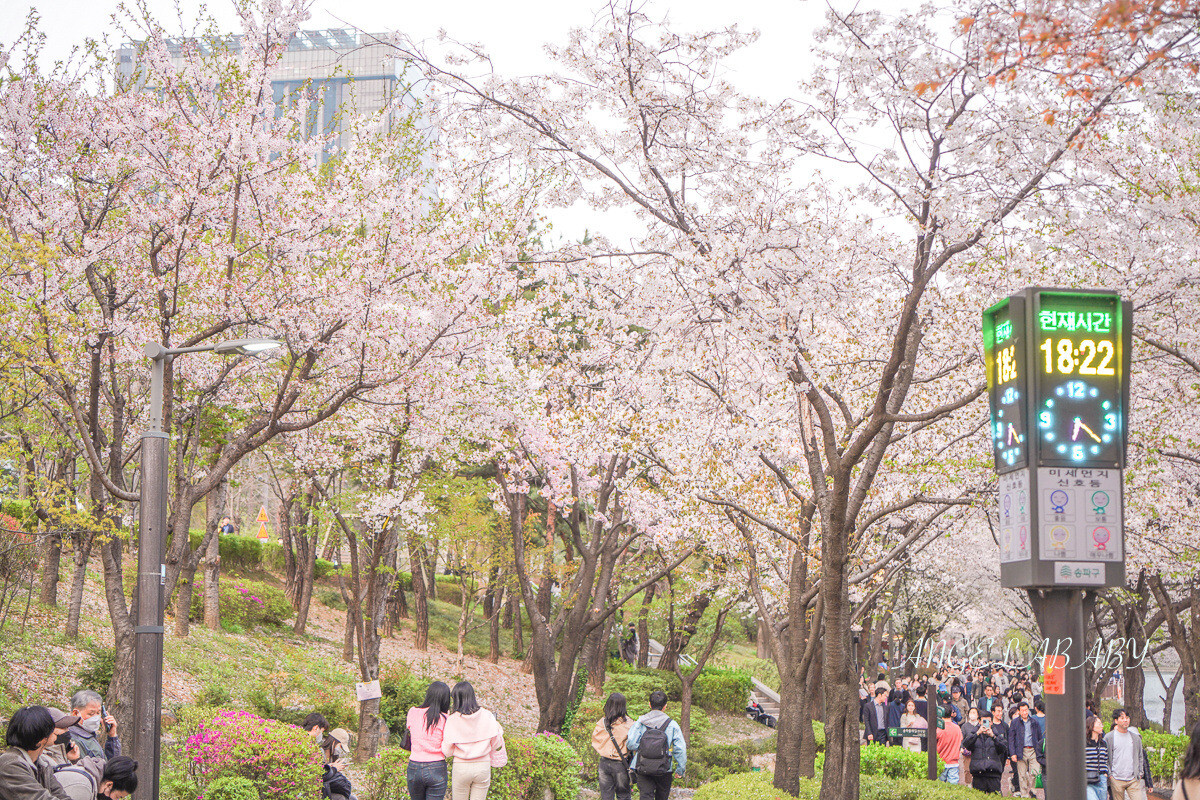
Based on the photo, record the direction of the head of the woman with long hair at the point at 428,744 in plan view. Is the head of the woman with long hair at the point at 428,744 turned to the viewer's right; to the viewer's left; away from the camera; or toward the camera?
away from the camera

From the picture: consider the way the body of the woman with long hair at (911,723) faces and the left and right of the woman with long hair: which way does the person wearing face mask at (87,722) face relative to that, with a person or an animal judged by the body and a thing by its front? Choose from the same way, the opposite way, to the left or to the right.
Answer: to the left

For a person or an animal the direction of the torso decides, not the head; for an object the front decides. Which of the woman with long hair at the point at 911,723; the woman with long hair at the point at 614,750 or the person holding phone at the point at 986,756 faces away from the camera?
the woman with long hair at the point at 614,750

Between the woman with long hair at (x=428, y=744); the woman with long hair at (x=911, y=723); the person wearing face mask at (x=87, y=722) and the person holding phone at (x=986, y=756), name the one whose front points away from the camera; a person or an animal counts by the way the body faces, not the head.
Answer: the woman with long hair at (x=428, y=744)

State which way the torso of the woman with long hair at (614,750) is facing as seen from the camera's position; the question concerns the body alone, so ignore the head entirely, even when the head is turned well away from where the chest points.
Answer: away from the camera

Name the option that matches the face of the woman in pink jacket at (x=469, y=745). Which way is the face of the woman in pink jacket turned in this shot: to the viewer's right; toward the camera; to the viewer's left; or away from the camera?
away from the camera

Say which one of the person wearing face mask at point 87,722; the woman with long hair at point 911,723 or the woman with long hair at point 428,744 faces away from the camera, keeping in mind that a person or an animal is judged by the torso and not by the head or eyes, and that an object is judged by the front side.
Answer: the woman with long hair at point 428,744

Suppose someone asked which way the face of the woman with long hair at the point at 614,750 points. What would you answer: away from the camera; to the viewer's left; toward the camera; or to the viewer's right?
away from the camera

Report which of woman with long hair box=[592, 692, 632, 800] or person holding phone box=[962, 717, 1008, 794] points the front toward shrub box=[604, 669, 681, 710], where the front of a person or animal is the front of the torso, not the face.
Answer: the woman with long hair

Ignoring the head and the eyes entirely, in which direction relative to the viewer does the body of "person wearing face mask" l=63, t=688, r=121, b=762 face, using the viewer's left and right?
facing the viewer and to the right of the viewer

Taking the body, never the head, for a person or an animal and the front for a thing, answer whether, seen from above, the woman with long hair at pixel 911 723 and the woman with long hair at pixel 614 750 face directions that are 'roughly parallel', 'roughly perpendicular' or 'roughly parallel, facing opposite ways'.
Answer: roughly parallel, facing opposite ways

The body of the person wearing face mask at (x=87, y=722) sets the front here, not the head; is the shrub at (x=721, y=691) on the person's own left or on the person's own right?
on the person's own left

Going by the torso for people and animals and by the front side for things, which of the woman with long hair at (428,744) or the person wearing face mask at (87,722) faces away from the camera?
the woman with long hair

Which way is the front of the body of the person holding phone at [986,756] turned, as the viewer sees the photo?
toward the camera

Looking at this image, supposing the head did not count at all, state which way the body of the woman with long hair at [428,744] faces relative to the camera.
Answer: away from the camera
